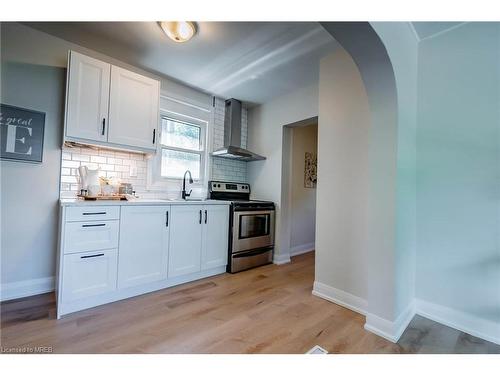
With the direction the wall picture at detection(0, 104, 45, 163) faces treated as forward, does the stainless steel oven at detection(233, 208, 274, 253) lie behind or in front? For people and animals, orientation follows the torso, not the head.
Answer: in front

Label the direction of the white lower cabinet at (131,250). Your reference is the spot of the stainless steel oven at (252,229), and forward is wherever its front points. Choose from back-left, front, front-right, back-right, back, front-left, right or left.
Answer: right

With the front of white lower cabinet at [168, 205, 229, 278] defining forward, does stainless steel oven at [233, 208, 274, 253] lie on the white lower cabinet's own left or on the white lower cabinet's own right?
on the white lower cabinet's own left

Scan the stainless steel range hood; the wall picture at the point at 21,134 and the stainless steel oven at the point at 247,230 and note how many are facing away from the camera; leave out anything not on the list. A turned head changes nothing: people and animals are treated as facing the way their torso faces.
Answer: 0

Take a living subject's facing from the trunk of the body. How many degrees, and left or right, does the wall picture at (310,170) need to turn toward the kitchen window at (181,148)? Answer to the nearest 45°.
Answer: approximately 90° to its right

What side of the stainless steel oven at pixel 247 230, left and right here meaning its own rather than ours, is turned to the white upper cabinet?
right

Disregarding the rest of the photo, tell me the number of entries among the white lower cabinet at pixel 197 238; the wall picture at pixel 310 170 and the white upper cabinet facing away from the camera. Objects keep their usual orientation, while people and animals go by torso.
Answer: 0

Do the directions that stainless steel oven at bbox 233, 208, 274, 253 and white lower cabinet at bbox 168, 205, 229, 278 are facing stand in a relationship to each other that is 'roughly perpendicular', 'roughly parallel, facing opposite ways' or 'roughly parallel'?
roughly parallel

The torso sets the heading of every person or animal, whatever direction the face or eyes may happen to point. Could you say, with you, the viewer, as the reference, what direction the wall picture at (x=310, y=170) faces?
facing the viewer and to the right of the viewer

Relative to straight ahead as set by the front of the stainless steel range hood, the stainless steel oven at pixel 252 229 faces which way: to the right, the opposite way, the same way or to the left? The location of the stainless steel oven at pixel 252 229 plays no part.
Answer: the same way

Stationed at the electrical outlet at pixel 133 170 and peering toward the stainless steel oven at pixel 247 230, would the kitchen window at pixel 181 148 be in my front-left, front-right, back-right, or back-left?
front-left

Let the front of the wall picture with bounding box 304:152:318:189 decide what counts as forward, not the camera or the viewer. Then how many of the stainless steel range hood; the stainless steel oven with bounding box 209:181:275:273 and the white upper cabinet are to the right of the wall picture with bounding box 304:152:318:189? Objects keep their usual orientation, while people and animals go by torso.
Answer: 3

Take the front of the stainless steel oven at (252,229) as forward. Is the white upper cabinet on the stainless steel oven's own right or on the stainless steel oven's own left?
on the stainless steel oven's own right
